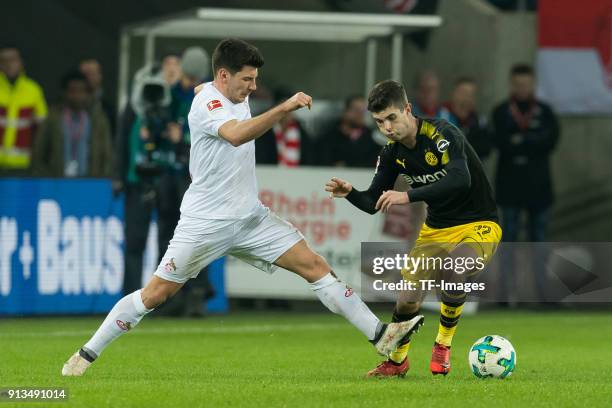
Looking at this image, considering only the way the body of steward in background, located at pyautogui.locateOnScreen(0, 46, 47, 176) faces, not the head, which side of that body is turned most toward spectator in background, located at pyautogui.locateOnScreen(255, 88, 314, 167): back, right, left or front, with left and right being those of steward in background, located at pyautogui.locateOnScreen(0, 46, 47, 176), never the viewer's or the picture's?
left

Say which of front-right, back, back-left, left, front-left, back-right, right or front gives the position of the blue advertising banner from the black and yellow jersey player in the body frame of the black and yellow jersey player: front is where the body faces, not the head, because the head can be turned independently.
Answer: right

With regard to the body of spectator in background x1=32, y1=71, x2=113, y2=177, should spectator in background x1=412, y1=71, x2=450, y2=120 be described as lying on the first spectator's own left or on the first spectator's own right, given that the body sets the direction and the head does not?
on the first spectator's own left

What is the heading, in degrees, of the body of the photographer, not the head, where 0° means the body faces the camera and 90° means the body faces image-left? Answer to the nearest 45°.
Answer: approximately 315°

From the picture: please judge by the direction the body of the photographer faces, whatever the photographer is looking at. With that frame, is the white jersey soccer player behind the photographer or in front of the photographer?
in front

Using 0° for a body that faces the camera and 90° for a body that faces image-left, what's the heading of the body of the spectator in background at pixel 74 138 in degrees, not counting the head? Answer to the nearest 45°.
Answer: approximately 0°

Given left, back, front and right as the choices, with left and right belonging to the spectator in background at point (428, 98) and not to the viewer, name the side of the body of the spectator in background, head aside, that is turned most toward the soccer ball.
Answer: front
